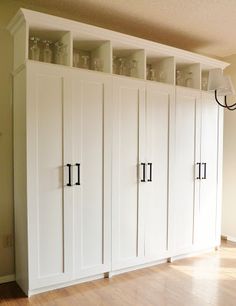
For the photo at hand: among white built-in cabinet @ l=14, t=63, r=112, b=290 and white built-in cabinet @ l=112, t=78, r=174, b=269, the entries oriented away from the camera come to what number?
0

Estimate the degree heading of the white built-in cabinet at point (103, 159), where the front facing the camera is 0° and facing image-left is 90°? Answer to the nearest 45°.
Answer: approximately 315°

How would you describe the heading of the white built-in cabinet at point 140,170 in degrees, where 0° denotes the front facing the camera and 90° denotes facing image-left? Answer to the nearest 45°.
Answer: approximately 315°

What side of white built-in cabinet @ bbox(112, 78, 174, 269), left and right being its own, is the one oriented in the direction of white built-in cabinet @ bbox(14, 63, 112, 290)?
right

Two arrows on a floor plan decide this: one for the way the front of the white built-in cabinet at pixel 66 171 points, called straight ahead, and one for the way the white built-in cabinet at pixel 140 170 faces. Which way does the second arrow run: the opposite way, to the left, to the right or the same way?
the same way

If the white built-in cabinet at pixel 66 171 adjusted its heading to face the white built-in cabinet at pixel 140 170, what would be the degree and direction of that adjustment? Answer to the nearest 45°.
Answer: approximately 90° to its left
